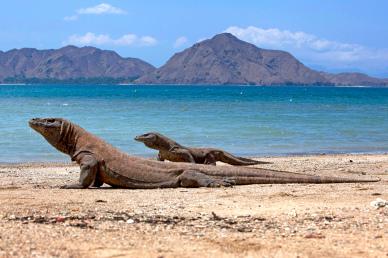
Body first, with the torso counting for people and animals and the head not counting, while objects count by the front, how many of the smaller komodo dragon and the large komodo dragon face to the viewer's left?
2

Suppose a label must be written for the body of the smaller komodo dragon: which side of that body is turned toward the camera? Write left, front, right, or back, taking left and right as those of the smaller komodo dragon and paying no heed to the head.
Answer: left

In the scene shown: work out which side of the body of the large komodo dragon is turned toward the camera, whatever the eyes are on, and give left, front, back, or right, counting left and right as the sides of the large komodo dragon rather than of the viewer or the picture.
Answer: left

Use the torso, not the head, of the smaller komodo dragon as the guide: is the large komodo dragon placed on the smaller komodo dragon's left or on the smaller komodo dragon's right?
on the smaller komodo dragon's left

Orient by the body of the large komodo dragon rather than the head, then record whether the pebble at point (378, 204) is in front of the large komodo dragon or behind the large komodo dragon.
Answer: behind

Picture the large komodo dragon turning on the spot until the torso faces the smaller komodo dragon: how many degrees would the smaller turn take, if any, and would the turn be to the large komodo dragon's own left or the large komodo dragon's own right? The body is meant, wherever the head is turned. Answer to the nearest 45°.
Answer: approximately 90° to the large komodo dragon's own right

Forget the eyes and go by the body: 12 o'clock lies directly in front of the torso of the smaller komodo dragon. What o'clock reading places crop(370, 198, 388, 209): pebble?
The pebble is roughly at 8 o'clock from the smaller komodo dragon.

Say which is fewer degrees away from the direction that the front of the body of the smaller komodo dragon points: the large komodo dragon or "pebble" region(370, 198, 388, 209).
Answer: the large komodo dragon
